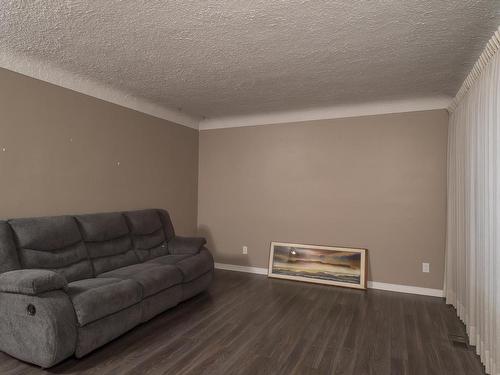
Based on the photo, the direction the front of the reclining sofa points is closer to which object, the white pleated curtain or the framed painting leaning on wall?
the white pleated curtain

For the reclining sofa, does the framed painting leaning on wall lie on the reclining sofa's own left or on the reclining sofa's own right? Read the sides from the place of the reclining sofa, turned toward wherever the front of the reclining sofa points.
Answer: on the reclining sofa's own left

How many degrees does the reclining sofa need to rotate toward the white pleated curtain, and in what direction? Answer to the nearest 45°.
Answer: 0° — it already faces it

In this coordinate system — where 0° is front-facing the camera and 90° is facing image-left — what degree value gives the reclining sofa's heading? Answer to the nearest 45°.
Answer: approximately 315°
